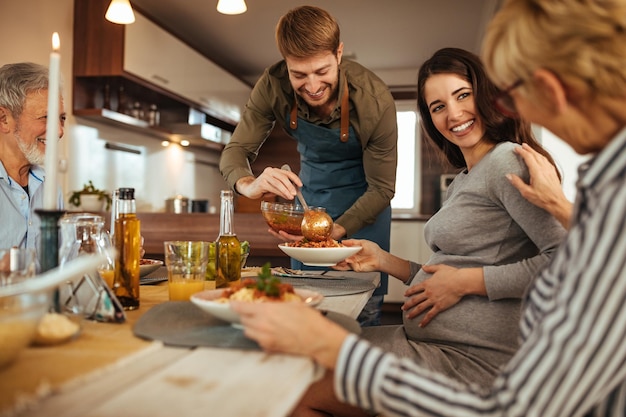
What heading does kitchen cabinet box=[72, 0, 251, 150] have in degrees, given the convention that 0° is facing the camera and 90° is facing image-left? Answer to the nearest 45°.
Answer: approximately 315°

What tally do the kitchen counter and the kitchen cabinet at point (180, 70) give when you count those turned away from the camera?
0

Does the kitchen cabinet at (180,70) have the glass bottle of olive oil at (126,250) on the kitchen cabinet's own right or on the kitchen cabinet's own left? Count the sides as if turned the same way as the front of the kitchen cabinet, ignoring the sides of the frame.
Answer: on the kitchen cabinet's own right

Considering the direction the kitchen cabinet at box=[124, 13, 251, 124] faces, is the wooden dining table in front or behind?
in front

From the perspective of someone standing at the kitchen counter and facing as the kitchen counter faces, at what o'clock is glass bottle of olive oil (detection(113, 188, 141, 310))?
The glass bottle of olive oil is roughly at 12 o'clock from the kitchen counter.

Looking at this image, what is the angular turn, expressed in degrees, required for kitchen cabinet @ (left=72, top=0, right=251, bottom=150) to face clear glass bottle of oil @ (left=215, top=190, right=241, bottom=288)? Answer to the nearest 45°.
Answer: approximately 45° to its right

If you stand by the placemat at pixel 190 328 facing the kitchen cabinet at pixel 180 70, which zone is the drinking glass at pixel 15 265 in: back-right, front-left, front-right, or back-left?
front-left

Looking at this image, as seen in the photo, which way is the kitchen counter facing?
toward the camera

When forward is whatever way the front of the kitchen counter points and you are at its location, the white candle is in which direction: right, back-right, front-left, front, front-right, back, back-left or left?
front

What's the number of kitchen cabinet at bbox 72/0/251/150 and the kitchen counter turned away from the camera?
0

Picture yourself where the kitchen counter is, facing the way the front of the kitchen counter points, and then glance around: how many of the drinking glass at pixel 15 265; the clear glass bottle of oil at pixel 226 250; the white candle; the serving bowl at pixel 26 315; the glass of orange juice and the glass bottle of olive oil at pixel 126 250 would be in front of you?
6

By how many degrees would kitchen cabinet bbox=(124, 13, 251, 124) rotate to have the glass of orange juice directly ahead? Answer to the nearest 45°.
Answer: approximately 45° to its right
